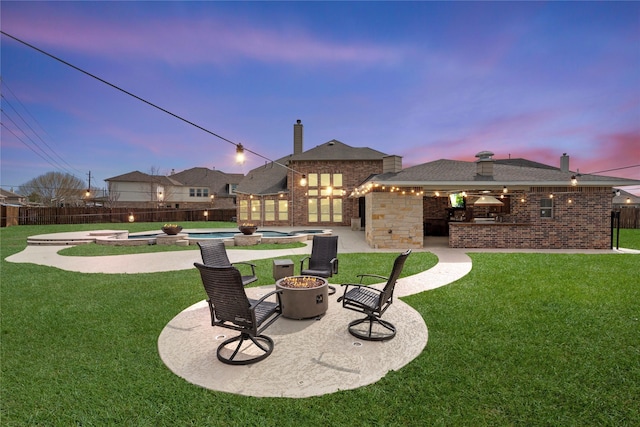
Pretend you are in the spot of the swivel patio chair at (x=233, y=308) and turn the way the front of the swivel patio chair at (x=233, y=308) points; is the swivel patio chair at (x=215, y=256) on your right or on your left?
on your left

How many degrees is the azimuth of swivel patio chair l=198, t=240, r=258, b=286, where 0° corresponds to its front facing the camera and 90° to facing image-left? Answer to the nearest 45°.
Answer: approximately 315°

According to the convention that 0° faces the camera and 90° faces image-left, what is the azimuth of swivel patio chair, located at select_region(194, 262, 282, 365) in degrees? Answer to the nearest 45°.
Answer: approximately 225°

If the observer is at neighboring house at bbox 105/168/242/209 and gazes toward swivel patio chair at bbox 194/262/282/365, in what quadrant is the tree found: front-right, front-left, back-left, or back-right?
back-right

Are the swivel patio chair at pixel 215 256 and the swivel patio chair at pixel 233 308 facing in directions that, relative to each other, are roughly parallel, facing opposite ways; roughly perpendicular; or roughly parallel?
roughly perpendicular

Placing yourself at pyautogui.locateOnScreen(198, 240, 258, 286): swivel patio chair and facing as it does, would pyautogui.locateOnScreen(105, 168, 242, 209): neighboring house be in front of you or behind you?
behind

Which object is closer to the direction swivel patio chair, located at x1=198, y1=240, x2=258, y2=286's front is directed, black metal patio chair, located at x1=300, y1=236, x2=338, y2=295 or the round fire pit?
the round fire pit

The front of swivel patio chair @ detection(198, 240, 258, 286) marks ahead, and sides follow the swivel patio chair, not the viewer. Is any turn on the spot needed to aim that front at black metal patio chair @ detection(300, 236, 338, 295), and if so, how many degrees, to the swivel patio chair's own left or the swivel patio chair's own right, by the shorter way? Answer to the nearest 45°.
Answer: approximately 45° to the swivel patio chair's own left
